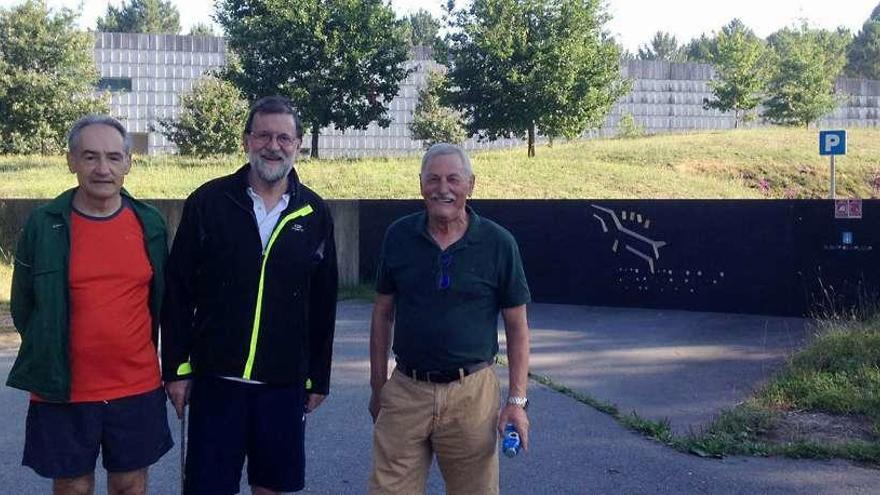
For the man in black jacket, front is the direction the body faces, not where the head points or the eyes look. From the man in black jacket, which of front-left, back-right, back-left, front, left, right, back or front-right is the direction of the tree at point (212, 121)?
back

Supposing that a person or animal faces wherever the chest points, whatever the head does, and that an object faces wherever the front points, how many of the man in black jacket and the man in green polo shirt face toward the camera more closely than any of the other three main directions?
2

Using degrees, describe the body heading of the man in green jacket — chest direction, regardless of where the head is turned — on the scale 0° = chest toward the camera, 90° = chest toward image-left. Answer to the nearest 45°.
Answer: approximately 0°

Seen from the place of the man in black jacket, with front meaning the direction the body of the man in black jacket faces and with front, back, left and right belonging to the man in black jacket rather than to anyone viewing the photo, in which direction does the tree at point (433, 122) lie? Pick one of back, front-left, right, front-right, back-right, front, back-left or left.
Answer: back

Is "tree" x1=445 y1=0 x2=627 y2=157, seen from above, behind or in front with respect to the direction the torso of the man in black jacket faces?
behind

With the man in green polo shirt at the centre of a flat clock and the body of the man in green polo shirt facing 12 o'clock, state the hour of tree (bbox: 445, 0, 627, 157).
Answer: The tree is roughly at 6 o'clock from the man in green polo shirt.

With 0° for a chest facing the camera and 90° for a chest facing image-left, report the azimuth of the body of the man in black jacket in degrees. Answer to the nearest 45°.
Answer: approximately 0°

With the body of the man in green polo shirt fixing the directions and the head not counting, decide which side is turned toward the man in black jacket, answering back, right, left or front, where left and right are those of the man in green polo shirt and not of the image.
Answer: right
